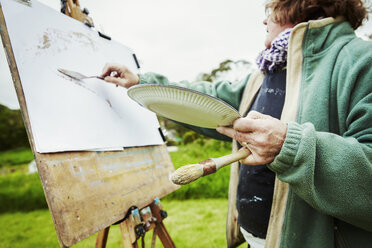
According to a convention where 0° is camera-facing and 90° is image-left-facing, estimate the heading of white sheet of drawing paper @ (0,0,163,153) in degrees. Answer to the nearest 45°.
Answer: approximately 315°

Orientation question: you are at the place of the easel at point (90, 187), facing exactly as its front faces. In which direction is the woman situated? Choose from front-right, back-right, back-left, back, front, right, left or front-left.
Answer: front

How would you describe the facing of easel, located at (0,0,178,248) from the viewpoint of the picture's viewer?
facing the viewer and to the right of the viewer

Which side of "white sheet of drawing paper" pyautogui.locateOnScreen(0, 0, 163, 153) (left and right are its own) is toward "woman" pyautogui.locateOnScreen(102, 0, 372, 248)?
front
